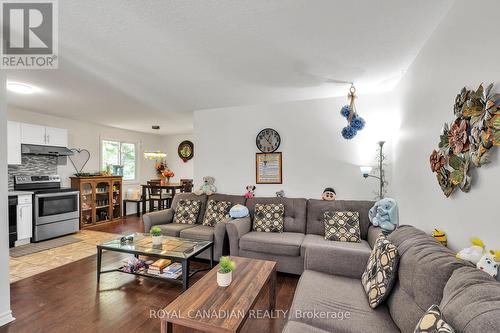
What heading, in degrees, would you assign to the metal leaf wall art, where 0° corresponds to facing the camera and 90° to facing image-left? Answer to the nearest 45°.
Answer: approximately 45°

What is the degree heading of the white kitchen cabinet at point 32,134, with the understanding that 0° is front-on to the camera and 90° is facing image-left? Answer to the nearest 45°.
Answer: approximately 315°

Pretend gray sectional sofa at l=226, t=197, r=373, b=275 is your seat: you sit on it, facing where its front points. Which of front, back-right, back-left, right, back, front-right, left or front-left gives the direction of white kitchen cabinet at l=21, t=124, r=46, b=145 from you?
right

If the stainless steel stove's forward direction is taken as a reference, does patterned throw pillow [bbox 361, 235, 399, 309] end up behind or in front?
in front

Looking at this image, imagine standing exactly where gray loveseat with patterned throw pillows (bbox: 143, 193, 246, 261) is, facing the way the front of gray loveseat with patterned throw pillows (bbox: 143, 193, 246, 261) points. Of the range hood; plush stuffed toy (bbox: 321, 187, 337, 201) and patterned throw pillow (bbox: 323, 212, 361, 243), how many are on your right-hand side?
1

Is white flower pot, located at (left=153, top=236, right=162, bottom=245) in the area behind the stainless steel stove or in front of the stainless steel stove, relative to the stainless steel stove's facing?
in front

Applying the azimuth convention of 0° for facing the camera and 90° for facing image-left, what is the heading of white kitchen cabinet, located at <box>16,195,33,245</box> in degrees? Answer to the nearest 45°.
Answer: approximately 315°

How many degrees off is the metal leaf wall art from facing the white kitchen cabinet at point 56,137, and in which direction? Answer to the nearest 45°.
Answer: approximately 45° to its right

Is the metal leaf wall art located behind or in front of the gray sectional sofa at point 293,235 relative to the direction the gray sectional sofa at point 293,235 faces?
in front

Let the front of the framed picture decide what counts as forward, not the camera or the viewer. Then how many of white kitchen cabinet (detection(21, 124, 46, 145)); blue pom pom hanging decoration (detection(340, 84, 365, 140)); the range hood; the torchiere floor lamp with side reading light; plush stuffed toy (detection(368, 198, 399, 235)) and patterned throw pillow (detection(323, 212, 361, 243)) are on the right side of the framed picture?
2

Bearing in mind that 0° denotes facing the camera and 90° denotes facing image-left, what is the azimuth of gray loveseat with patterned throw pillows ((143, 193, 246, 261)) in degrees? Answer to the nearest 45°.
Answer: approximately 45°
